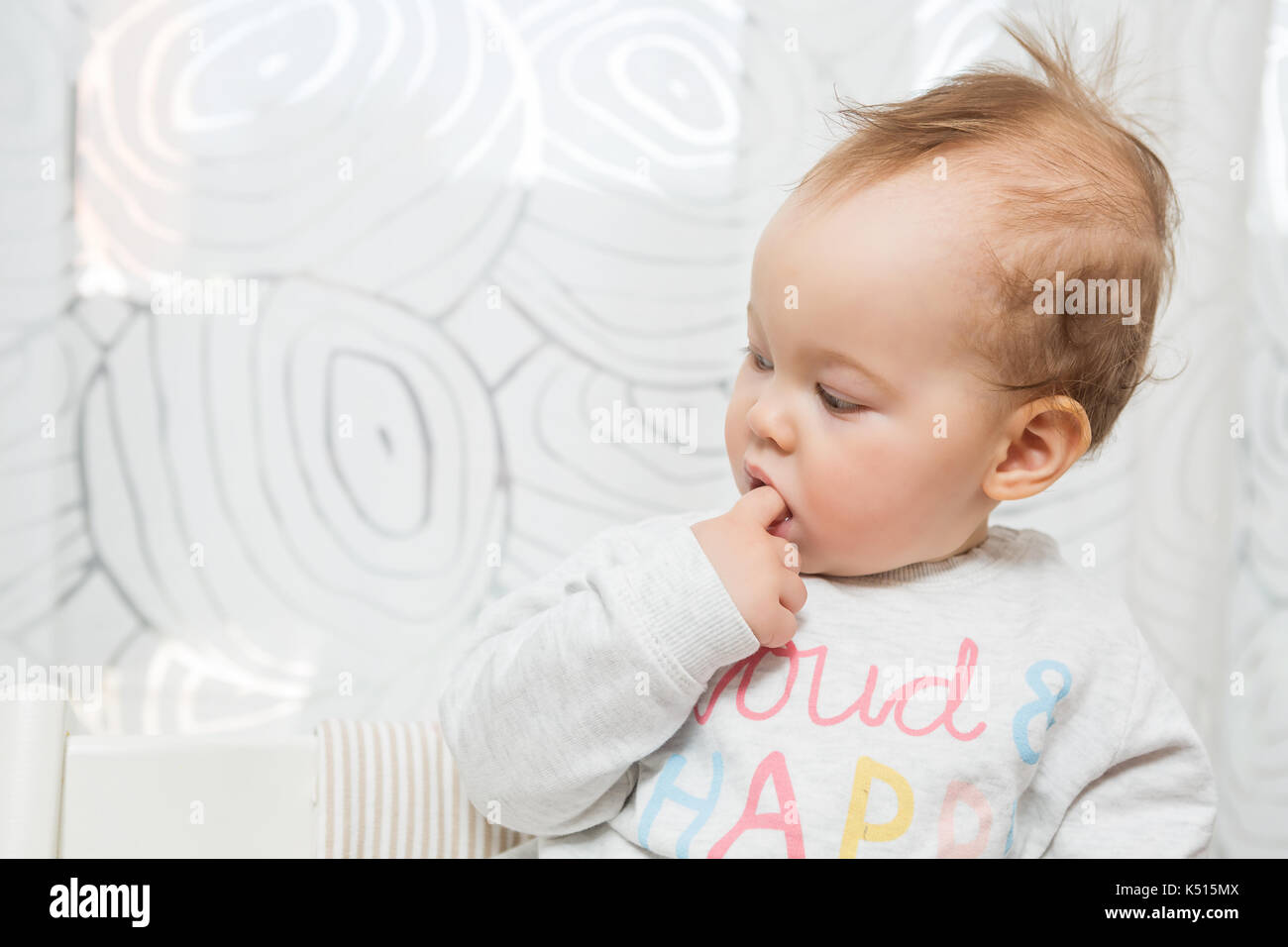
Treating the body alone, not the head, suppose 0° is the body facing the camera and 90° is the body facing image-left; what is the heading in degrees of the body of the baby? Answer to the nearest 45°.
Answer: approximately 0°

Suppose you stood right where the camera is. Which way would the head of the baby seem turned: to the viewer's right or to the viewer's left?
to the viewer's left
